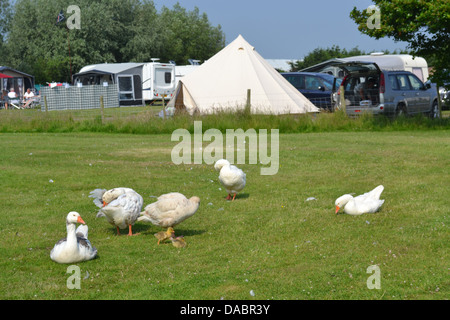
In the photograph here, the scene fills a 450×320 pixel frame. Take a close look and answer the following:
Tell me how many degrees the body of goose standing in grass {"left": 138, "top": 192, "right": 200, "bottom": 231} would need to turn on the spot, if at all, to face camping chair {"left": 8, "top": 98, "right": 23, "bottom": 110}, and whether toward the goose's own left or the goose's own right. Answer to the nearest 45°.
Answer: approximately 90° to the goose's own left

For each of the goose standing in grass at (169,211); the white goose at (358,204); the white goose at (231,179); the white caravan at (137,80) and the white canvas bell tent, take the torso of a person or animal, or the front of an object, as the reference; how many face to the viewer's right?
1

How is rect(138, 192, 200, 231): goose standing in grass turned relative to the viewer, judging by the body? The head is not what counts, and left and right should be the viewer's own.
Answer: facing to the right of the viewer

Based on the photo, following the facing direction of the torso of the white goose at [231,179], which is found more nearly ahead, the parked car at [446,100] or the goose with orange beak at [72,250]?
the goose with orange beak

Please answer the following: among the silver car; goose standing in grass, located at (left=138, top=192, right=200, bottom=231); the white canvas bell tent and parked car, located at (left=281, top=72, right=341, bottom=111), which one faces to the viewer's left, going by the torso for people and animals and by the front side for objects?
the white canvas bell tent

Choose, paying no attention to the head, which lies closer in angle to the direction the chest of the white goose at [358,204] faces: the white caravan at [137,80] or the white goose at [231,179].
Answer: the white goose

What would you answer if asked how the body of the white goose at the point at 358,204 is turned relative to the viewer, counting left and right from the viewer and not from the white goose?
facing to the left of the viewer

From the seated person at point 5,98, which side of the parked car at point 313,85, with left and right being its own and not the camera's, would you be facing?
back

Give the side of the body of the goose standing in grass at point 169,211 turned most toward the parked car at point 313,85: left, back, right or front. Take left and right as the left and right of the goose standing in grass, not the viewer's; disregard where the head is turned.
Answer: left

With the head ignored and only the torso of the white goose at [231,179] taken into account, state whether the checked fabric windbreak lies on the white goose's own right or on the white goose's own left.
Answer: on the white goose's own right
